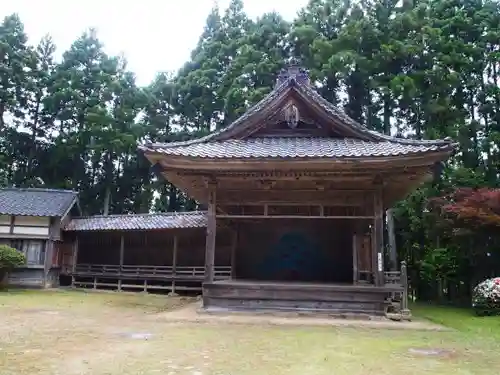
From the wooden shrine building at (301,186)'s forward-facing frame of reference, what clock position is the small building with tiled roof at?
The small building with tiled roof is roughly at 4 o'clock from the wooden shrine building.

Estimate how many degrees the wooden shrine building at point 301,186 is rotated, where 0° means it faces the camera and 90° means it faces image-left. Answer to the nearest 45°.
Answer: approximately 0°

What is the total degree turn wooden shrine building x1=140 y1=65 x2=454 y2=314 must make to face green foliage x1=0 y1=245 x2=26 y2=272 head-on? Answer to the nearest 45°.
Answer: approximately 135° to its right
